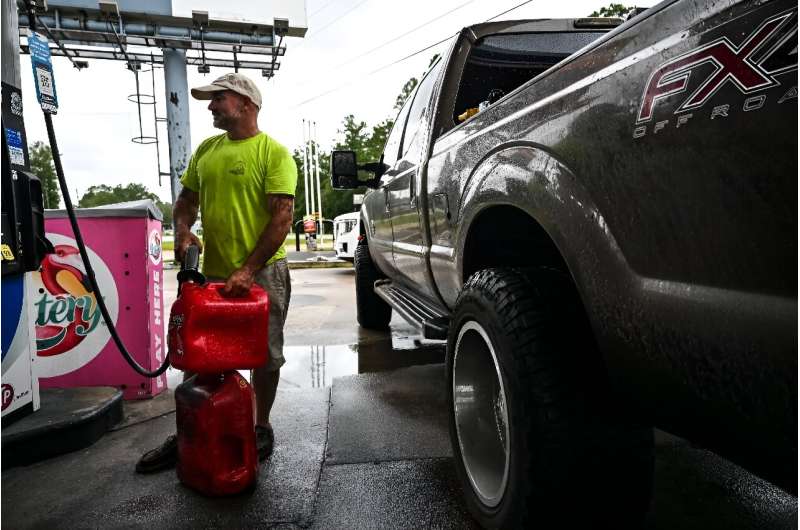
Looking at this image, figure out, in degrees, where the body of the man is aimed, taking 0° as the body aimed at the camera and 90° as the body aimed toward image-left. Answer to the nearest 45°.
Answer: approximately 45°

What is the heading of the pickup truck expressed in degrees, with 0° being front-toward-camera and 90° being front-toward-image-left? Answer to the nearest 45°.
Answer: approximately 135°

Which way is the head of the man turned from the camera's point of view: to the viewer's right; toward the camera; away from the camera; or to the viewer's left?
to the viewer's left

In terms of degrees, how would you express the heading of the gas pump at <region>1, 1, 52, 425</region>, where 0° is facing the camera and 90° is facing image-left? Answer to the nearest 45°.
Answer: approximately 315°

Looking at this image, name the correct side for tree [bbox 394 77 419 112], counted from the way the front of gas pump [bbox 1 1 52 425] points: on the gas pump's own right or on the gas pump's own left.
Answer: on the gas pump's own left

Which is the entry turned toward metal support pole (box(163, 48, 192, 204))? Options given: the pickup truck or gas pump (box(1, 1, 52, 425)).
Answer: the pickup truck

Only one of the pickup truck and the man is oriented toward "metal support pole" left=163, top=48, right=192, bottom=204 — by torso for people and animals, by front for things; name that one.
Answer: the pickup truck
